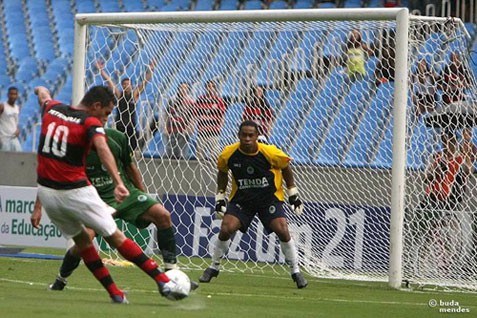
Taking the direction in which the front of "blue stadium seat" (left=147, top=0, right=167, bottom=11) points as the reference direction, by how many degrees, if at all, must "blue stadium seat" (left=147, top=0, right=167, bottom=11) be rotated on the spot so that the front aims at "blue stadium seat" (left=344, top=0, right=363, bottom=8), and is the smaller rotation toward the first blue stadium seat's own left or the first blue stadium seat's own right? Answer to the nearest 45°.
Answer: approximately 90° to the first blue stadium seat's own left

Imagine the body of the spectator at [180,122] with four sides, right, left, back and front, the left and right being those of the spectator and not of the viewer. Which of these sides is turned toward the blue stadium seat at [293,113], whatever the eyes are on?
left

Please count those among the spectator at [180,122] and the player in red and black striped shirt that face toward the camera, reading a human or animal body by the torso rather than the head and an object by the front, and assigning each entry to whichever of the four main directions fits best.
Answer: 1
